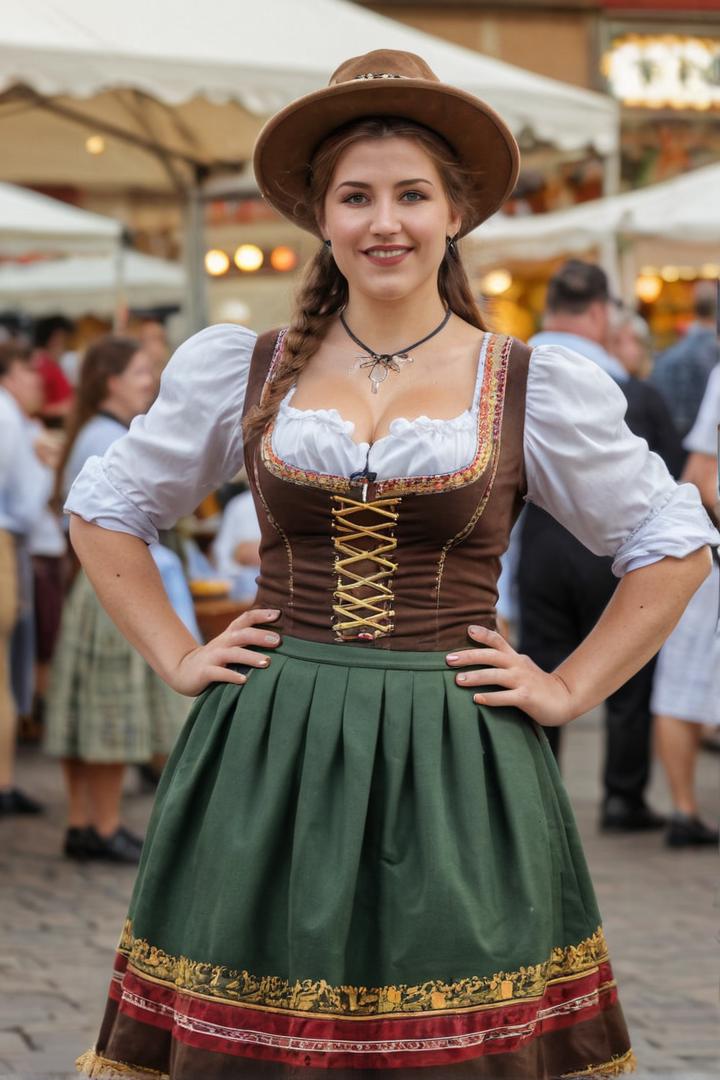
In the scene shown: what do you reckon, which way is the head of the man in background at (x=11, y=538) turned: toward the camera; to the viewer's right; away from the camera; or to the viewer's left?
to the viewer's right

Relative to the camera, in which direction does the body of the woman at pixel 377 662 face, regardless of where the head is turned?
toward the camera

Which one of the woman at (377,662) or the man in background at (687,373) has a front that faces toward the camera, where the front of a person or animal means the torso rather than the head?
the woman

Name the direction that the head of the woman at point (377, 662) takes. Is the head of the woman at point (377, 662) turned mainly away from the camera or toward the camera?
toward the camera

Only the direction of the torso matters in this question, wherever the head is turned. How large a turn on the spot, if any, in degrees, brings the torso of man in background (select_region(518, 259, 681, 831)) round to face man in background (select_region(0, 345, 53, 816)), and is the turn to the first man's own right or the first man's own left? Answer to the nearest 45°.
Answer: approximately 135° to the first man's own left

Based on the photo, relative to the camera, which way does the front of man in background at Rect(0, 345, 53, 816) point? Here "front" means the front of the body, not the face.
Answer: to the viewer's right

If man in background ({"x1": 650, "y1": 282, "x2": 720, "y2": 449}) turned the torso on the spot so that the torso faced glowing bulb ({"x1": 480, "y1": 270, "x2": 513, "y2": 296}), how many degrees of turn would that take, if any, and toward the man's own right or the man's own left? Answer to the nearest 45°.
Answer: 0° — they already face it

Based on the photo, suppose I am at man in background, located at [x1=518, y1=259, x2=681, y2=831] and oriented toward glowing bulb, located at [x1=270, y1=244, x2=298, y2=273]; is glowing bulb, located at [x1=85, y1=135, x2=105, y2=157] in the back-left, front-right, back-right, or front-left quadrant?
front-left

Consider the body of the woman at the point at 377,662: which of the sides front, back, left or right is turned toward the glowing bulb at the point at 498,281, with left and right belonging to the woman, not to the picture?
back

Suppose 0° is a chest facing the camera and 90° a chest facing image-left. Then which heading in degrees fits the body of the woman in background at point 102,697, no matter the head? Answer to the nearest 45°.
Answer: approximately 270°

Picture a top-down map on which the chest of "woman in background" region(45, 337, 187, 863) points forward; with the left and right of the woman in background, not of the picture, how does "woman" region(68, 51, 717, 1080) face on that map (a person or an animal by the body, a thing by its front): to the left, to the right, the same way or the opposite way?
to the right
